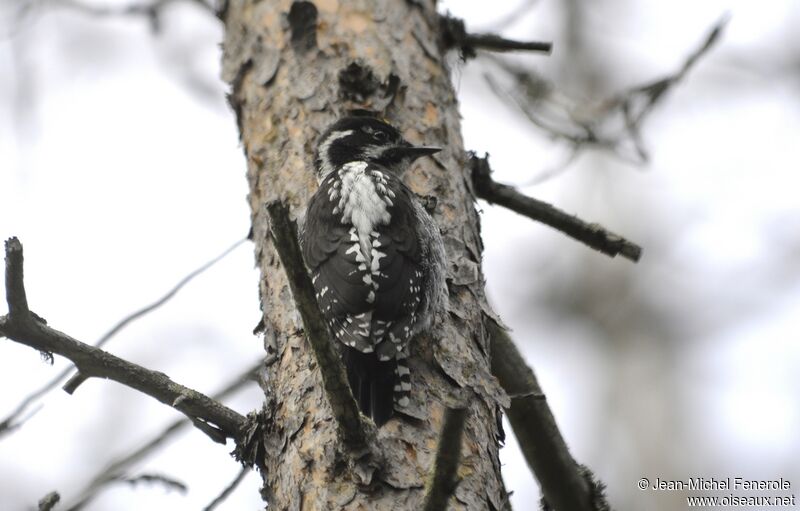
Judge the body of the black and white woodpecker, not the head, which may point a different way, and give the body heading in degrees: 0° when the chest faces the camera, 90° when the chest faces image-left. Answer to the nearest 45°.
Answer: approximately 225°

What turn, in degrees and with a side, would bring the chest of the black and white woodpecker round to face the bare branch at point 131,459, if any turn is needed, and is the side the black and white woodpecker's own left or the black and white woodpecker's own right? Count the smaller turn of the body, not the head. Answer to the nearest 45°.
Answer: approximately 90° to the black and white woodpecker's own left
